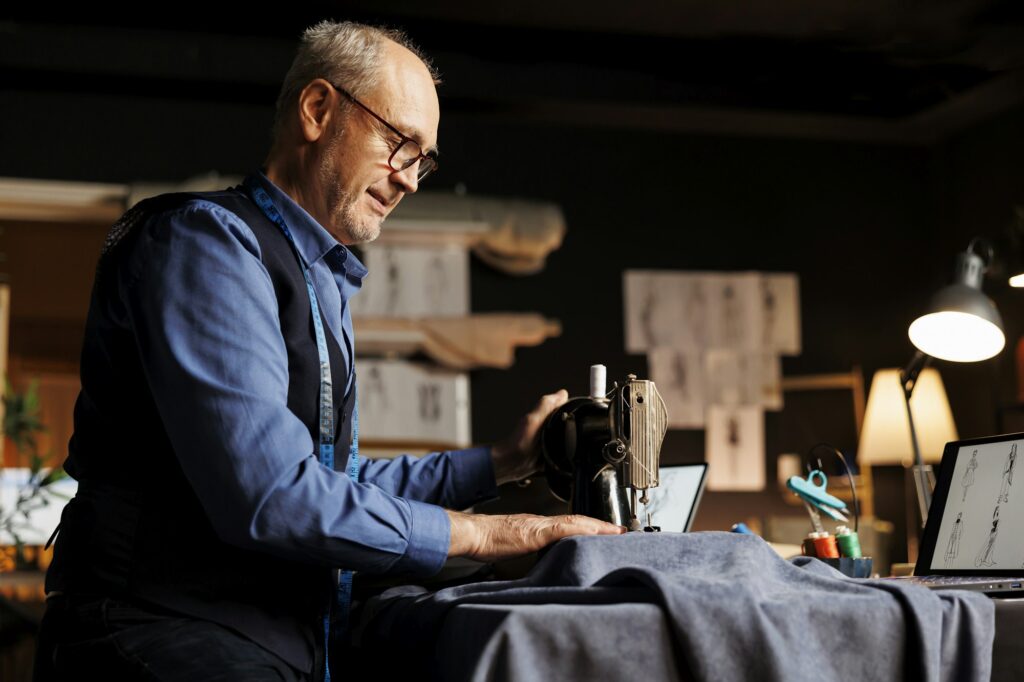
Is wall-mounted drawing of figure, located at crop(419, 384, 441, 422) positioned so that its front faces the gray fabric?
yes

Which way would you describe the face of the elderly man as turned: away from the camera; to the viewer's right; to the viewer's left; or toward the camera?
to the viewer's right

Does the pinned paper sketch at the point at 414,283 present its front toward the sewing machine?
yes

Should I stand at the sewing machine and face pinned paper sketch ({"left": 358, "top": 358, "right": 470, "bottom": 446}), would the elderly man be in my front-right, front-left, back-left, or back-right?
back-left

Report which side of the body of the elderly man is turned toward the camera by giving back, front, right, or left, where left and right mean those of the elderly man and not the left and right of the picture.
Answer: right

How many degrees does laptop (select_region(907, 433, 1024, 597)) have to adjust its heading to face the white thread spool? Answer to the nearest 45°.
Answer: approximately 45° to its right

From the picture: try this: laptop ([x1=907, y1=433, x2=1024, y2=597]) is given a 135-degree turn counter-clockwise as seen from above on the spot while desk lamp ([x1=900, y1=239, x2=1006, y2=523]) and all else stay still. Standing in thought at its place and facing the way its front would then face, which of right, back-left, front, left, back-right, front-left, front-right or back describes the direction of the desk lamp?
left

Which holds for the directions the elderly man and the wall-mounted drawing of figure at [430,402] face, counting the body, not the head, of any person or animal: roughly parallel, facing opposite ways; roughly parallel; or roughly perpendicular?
roughly perpendicular

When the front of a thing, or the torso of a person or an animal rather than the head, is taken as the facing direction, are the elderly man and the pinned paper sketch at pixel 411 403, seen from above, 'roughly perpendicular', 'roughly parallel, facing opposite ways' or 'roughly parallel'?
roughly perpendicular

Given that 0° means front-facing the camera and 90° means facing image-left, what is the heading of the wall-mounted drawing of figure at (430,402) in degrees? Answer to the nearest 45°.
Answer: approximately 0°
